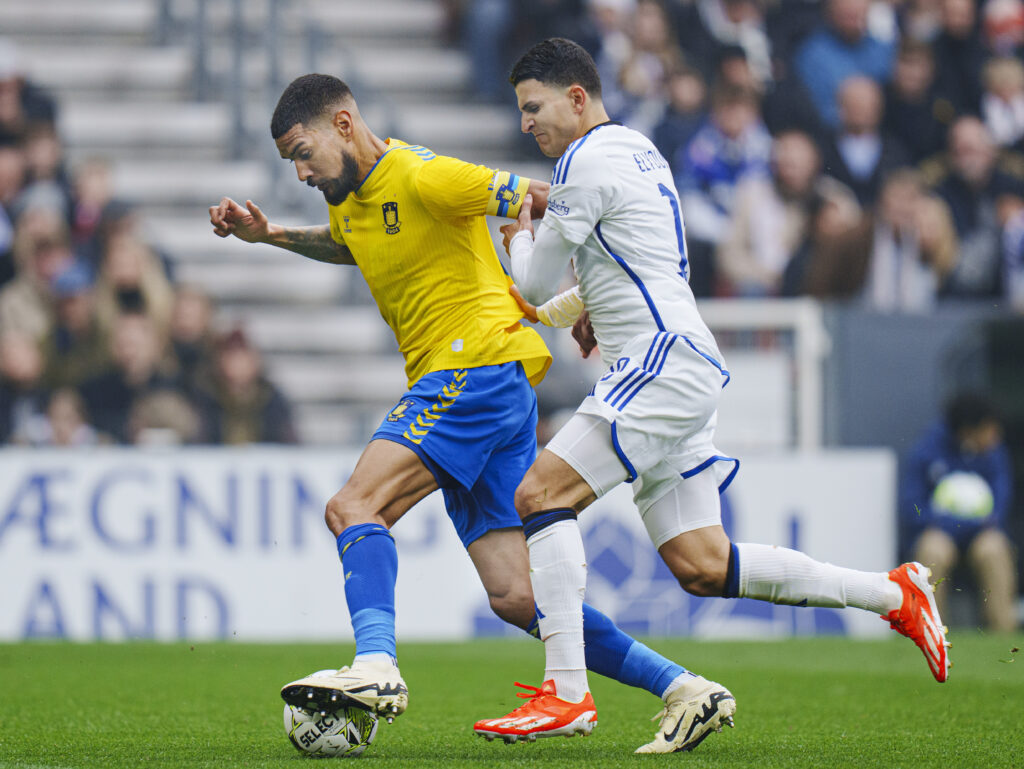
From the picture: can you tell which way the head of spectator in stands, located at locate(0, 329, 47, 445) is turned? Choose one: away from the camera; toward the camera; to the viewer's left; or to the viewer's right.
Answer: toward the camera

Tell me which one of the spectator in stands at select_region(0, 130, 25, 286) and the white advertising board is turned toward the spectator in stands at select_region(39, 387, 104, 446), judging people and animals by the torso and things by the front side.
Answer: the spectator in stands at select_region(0, 130, 25, 286)

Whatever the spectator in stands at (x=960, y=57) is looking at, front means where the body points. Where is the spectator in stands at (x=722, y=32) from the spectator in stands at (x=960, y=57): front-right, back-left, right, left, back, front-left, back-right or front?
right

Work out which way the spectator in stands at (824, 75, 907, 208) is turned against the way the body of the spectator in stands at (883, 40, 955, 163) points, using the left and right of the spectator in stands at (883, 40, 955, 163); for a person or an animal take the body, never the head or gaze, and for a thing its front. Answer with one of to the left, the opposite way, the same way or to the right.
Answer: the same way

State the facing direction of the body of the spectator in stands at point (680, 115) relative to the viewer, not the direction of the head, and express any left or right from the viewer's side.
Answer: facing the viewer

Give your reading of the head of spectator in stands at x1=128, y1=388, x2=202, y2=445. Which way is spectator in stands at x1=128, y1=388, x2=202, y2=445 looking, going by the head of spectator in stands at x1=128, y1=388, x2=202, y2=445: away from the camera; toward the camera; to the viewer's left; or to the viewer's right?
toward the camera

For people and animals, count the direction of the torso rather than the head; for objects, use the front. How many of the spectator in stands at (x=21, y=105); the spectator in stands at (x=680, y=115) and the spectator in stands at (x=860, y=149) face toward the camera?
3

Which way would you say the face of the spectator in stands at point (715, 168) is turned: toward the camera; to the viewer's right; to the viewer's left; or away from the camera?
toward the camera

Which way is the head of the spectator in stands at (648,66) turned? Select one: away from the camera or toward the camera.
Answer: toward the camera

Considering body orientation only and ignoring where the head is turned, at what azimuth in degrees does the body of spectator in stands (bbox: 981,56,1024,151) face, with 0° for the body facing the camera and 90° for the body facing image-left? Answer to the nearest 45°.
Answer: approximately 0°

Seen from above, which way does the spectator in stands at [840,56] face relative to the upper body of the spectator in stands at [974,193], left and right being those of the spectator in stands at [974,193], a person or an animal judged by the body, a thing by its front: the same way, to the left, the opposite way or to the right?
the same way

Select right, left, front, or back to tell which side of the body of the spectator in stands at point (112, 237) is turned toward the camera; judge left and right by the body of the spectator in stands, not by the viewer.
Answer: front

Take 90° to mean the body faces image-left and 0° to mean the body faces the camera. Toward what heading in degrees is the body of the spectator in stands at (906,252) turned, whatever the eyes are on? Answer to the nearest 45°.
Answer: approximately 0°

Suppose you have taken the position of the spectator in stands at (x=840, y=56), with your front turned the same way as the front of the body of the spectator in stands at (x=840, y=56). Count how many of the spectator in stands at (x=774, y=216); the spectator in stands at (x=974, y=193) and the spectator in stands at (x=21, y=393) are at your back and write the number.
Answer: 0

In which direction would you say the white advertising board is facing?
toward the camera

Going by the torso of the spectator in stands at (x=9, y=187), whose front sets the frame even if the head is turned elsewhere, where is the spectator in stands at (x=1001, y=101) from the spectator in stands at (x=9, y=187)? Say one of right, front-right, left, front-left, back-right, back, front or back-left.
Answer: left

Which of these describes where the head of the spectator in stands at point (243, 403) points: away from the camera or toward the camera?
toward the camera

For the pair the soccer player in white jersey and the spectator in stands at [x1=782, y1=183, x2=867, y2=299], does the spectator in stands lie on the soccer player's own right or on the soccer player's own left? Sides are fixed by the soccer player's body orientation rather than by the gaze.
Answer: on the soccer player's own right

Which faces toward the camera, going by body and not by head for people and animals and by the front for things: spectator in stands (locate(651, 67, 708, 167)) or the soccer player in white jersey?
the spectator in stands

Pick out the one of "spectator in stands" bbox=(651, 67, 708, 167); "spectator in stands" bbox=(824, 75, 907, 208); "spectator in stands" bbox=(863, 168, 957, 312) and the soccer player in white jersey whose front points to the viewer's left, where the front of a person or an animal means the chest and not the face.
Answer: the soccer player in white jersey

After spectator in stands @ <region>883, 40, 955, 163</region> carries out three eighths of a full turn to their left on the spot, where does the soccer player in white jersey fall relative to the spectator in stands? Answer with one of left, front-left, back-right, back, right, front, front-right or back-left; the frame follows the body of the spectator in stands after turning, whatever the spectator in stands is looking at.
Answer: back-right
